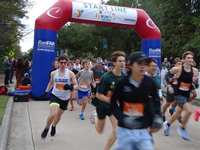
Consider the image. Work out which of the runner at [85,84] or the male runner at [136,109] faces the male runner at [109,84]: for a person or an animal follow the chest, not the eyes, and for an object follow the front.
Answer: the runner

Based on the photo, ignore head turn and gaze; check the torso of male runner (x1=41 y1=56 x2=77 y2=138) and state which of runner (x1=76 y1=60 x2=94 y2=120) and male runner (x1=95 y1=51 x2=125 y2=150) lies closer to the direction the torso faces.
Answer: the male runner

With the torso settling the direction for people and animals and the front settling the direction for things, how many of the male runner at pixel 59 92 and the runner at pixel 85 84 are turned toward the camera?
2

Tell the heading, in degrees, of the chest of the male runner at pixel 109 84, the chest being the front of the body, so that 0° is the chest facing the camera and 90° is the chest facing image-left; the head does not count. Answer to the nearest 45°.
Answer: approximately 315°

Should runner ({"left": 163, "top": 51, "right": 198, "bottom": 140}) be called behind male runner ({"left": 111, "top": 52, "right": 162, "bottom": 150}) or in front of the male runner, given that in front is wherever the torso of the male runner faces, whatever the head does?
behind

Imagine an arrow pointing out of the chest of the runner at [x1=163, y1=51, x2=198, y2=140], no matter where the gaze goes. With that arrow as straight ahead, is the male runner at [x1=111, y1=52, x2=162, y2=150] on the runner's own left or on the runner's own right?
on the runner's own right

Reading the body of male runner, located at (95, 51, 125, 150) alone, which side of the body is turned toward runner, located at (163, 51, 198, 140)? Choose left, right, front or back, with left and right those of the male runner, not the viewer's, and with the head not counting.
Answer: left

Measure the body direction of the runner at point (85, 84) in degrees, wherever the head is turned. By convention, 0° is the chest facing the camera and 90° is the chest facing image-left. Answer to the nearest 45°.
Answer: approximately 0°
